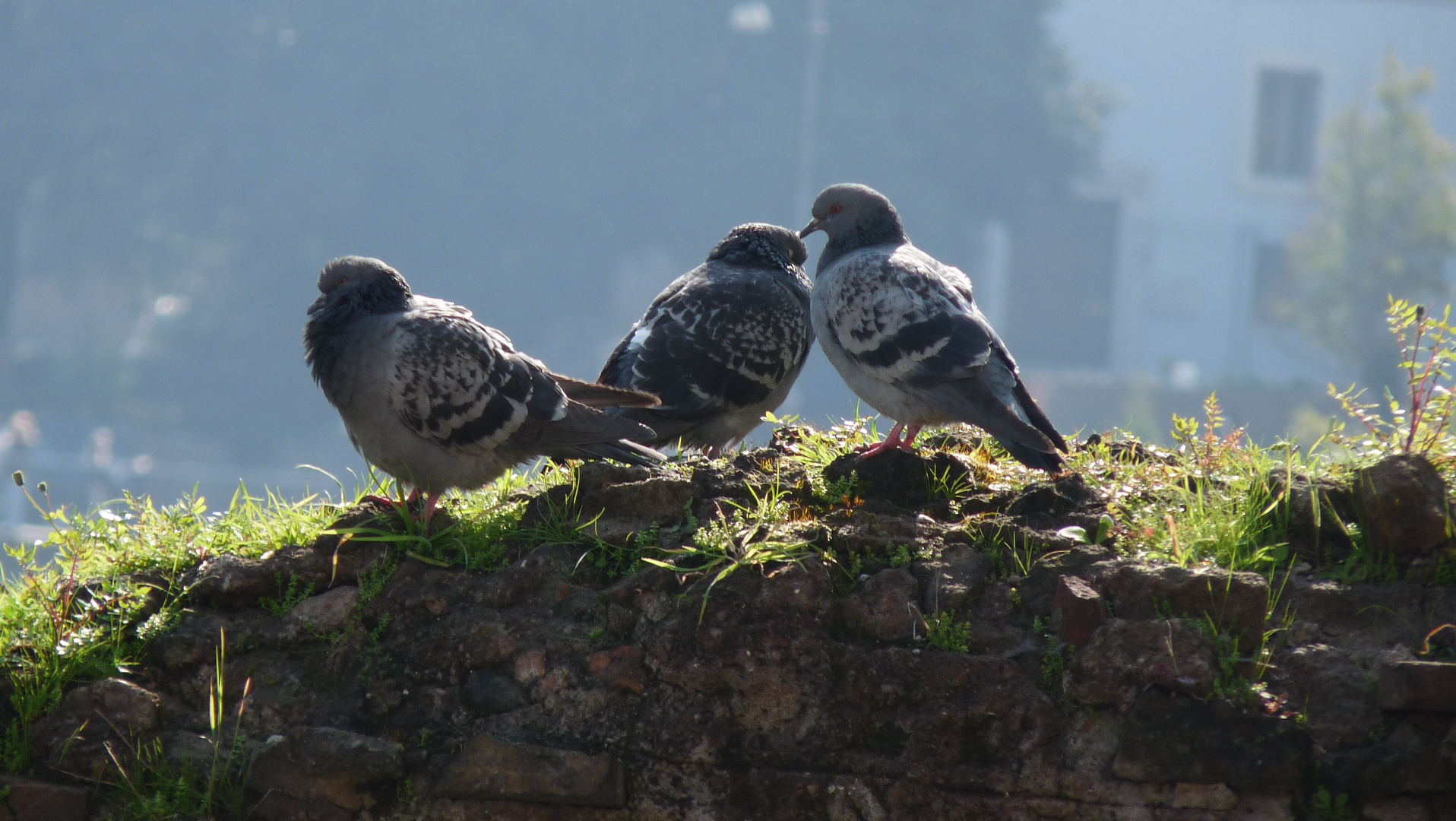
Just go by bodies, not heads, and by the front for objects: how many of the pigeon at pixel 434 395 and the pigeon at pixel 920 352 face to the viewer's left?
2

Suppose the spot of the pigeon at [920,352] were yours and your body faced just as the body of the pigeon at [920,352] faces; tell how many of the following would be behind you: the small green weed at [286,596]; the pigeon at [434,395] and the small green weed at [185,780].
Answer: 0

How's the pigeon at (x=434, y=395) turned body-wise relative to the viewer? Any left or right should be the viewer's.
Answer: facing to the left of the viewer

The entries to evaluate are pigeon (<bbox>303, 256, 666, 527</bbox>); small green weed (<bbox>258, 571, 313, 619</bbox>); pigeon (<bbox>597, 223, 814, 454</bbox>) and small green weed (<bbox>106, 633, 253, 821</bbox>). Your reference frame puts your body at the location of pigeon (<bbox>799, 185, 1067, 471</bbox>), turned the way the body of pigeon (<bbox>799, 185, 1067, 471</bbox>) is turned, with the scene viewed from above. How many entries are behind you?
0

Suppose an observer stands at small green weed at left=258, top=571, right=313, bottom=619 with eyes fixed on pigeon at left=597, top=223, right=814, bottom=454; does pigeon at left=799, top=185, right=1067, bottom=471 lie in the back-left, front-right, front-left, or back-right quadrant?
front-right

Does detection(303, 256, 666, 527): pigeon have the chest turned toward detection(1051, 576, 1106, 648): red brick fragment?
no

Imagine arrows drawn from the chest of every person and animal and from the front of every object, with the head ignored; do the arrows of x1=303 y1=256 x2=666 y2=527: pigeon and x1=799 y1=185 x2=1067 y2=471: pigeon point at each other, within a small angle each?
no

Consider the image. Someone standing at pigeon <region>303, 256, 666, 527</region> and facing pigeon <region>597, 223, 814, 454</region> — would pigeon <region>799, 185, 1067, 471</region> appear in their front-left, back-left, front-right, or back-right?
front-right

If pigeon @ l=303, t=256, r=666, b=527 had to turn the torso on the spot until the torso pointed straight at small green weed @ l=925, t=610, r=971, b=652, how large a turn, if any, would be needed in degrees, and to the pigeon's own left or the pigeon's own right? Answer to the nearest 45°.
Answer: approximately 135° to the pigeon's own left

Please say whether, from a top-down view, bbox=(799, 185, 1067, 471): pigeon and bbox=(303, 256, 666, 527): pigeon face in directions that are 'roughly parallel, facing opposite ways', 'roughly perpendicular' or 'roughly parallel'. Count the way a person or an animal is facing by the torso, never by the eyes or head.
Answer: roughly parallel

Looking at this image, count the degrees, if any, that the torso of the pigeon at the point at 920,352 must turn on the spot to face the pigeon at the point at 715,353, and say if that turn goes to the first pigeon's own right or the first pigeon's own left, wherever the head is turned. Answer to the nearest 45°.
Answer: approximately 45° to the first pigeon's own right

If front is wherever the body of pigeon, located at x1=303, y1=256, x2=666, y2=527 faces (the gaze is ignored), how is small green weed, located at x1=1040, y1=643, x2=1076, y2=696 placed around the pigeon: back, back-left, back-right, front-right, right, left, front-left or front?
back-left

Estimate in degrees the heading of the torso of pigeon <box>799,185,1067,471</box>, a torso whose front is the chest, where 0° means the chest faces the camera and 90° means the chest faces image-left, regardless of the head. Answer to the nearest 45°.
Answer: approximately 90°
